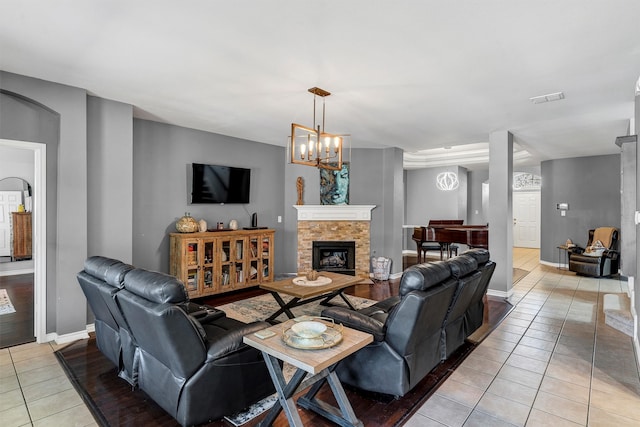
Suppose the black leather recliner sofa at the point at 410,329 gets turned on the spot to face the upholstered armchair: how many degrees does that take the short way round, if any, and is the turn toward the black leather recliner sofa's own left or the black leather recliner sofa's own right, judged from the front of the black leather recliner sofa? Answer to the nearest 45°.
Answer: approximately 90° to the black leather recliner sofa's own right

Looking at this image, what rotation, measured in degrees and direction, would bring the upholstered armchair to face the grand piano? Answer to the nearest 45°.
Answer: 0° — it already faces it

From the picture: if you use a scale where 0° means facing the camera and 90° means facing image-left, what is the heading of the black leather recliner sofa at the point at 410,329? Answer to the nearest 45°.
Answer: approximately 135°

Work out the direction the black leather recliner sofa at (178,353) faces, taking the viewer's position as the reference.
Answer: facing away from the viewer and to the right of the viewer

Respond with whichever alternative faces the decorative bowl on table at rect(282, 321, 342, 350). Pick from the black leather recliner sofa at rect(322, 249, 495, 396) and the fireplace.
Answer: the fireplace

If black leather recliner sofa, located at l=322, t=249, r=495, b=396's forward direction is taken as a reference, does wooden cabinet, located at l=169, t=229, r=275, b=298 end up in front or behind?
in front

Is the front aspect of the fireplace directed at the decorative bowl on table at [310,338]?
yes

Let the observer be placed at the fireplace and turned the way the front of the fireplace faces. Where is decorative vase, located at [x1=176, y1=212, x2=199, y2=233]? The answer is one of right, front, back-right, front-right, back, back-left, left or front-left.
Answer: front-right
